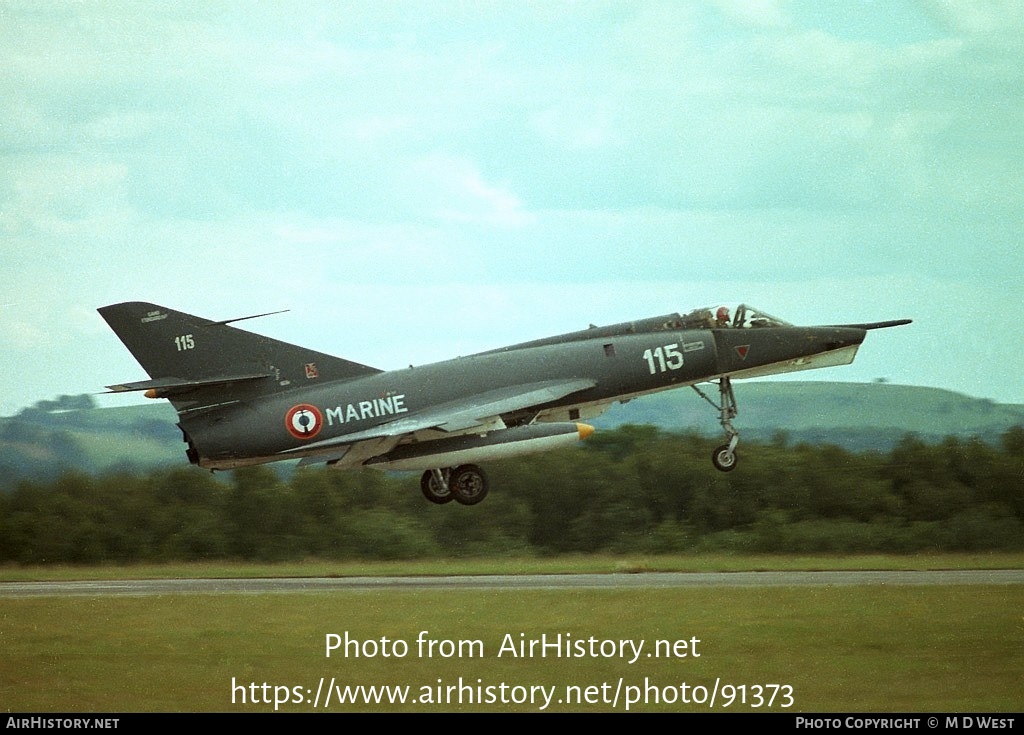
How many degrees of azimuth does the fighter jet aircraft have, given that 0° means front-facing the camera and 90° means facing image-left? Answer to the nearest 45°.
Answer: approximately 270°
